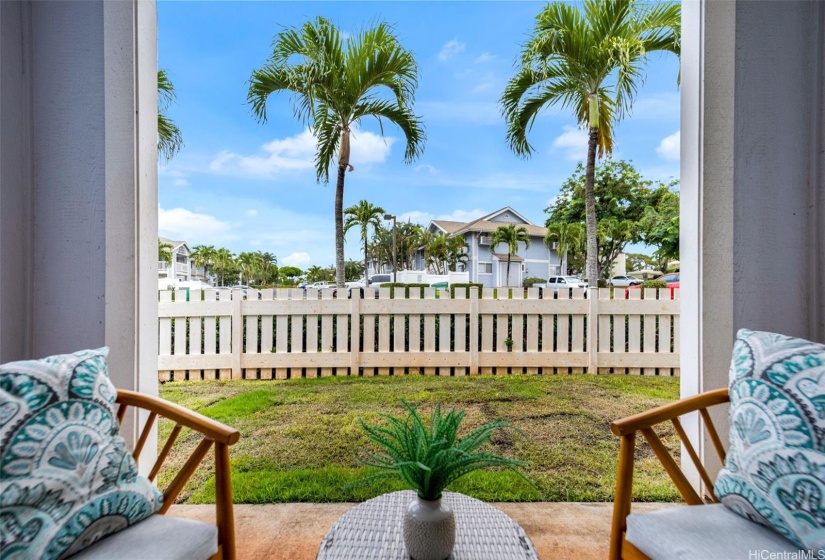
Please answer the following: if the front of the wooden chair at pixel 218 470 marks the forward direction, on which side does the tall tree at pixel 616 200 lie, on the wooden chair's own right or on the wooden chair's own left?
on the wooden chair's own left

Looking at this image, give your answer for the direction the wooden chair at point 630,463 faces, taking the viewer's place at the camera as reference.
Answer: facing the viewer and to the left of the viewer

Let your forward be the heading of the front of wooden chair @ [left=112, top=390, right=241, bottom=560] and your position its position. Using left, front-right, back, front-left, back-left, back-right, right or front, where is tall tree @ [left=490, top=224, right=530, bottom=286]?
left

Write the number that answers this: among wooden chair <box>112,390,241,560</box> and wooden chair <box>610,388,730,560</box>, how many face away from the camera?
0

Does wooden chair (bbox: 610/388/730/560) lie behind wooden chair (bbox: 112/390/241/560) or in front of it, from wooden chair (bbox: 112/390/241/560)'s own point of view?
in front

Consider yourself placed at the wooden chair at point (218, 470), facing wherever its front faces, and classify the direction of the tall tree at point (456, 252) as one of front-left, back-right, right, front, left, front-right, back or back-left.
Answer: left

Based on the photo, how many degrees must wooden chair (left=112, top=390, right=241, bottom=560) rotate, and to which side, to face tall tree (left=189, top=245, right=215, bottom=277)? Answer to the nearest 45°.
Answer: approximately 135° to its left

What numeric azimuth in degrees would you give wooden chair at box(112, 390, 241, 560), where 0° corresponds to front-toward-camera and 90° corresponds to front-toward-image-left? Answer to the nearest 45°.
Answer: approximately 315°

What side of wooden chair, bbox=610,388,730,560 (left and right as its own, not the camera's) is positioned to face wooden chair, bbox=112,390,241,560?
front

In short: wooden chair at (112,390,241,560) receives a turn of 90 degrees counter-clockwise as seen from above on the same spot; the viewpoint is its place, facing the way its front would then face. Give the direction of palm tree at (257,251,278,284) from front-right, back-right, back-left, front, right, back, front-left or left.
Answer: front-left

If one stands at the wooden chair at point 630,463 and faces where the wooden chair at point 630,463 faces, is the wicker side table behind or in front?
in front

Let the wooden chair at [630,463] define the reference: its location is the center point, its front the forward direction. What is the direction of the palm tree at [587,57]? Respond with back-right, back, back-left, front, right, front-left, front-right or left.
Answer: back-right

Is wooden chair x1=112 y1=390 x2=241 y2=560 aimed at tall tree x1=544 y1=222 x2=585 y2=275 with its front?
no

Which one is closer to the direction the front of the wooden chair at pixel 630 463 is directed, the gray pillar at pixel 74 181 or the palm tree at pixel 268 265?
the gray pillar

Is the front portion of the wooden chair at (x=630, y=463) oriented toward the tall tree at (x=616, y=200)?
no

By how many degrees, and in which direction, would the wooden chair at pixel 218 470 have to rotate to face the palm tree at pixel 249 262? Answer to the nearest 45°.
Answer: approximately 135° to its left
